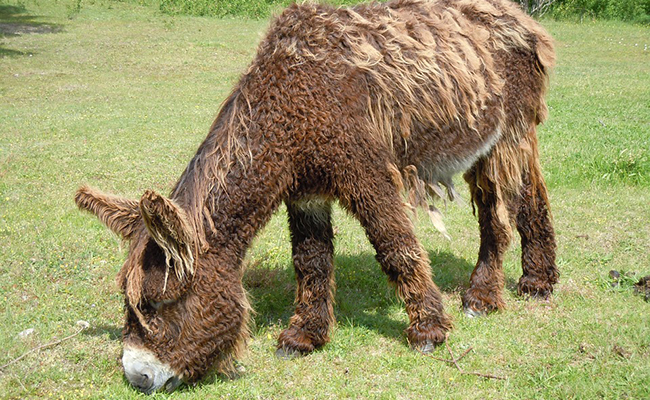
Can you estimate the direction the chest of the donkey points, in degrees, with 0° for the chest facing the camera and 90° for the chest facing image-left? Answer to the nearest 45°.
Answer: approximately 45°
